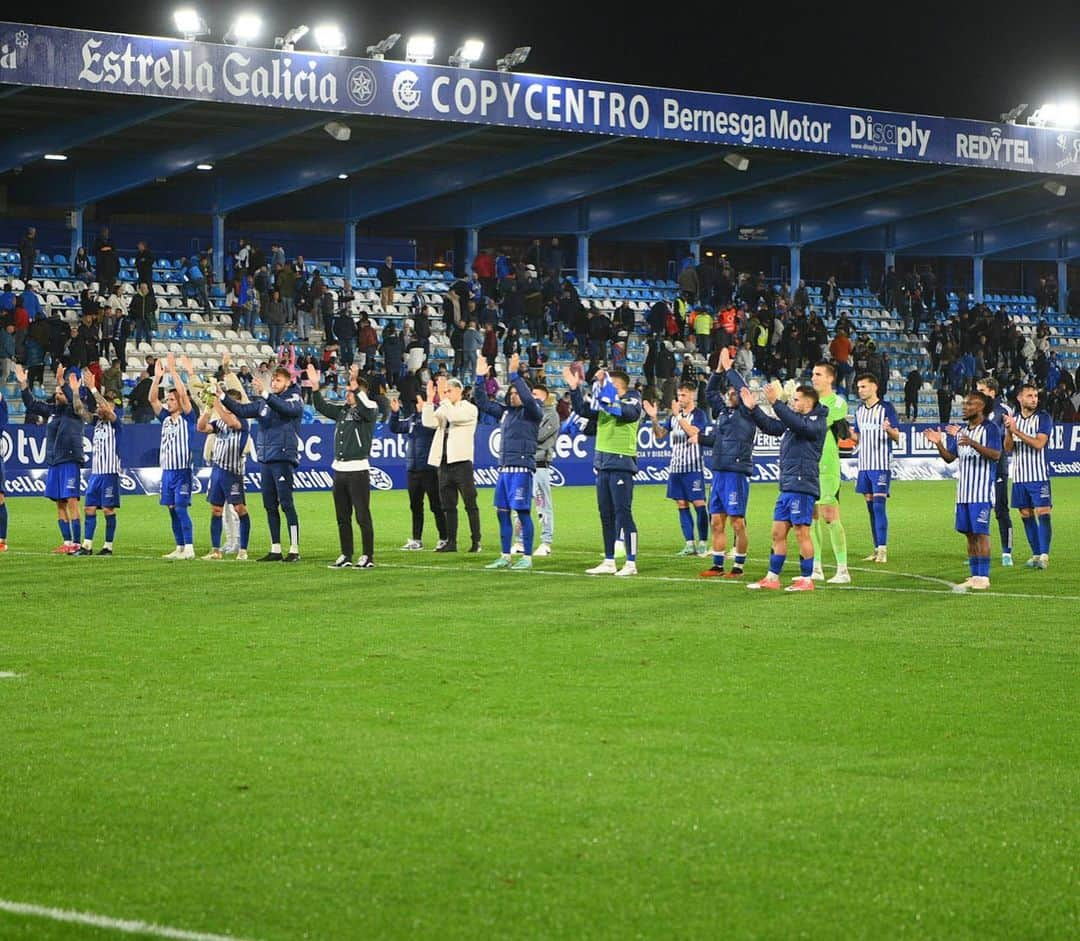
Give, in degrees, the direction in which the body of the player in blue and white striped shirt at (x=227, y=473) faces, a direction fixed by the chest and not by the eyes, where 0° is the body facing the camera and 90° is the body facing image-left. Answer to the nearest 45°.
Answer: approximately 45°

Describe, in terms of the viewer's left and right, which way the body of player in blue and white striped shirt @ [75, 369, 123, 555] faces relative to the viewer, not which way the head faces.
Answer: facing the viewer and to the left of the viewer

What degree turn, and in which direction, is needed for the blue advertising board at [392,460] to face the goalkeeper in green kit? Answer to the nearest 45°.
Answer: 0° — it already faces them

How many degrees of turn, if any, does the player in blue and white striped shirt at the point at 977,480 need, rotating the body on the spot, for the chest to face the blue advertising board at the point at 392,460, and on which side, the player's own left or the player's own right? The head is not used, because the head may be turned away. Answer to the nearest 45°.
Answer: approximately 90° to the player's own right

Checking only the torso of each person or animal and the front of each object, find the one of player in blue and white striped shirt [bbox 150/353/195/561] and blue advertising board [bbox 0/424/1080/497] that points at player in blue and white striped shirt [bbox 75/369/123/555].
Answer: the blue advertising board
